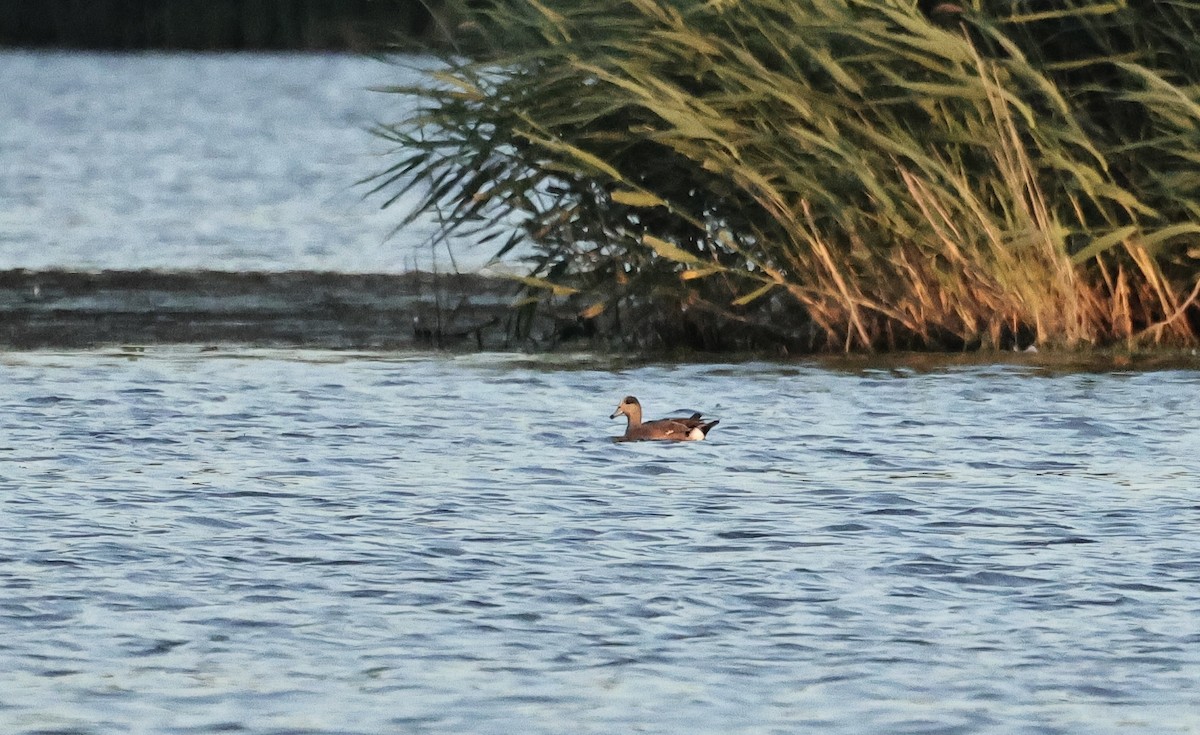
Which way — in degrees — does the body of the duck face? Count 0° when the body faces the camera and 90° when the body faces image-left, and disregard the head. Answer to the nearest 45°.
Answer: approximately 90°
